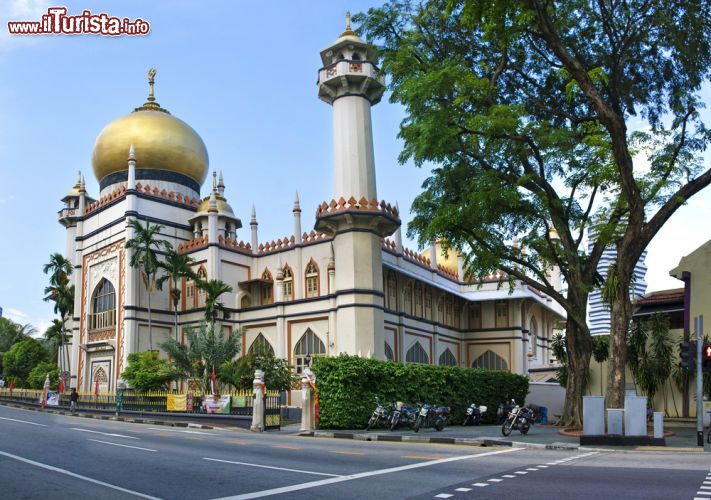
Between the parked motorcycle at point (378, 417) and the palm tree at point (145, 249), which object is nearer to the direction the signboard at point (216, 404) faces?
the parked motorcycle

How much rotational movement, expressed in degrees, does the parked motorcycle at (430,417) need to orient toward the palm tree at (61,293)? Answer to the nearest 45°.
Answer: approximately 90° to its right

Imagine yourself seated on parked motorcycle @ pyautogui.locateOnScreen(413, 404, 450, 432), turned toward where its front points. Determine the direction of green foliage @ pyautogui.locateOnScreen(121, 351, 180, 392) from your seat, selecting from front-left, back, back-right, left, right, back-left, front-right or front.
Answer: right

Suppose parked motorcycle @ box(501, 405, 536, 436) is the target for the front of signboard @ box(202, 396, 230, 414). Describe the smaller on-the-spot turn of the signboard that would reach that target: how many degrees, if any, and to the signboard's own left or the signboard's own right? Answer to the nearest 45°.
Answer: approximately 45° to the signboard's own left

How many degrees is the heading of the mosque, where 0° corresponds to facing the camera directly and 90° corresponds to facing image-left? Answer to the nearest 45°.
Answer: approximately 45°

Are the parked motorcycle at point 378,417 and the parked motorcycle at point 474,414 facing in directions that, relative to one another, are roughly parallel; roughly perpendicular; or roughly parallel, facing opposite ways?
roughly parallel

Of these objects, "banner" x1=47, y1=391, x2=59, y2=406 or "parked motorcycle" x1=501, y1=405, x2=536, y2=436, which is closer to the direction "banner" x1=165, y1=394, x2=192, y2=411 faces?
the parked motorcycle

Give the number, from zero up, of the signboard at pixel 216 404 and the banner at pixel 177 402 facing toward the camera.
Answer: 2

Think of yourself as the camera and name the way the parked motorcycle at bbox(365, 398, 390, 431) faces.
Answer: facing the viewer and to the left of the viewer

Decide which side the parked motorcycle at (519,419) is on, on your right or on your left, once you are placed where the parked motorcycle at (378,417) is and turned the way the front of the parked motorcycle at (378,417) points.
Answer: on your left

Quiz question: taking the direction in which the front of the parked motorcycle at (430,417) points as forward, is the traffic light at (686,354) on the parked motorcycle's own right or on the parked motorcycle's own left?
on the parked motorcycle's own left

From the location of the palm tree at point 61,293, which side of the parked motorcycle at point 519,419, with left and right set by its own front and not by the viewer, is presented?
right

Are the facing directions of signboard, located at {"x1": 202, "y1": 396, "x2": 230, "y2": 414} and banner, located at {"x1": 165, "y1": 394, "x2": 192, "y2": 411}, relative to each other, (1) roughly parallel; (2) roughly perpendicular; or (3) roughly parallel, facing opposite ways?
roughly parallel

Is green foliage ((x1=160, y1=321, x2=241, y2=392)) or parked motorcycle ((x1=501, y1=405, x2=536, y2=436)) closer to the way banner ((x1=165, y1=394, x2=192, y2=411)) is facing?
the parked motorcycle

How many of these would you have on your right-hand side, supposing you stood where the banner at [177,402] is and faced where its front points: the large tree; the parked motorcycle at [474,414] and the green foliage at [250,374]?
0

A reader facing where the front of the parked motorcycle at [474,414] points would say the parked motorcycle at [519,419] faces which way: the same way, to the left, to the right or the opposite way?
the same way
